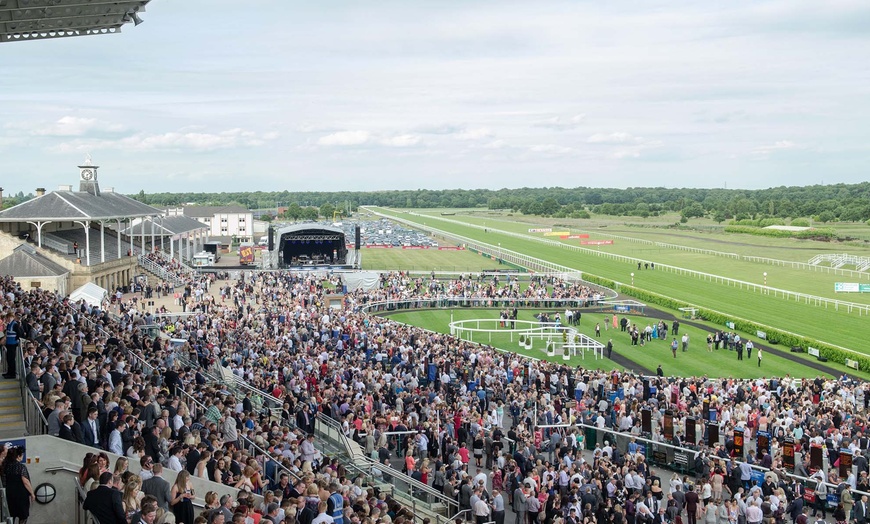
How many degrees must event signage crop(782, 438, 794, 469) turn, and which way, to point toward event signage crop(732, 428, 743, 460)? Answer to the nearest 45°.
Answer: approximately 45° to its right

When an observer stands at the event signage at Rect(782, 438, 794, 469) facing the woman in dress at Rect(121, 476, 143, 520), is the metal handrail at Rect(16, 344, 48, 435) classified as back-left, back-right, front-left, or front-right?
front-right

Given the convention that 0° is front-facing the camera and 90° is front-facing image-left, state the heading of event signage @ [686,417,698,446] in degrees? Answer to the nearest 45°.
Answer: approximately 45°

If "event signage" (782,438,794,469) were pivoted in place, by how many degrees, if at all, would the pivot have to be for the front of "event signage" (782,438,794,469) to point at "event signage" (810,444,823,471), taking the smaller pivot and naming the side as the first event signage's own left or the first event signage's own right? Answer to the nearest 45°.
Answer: approximately 90° to the first event signage's own left

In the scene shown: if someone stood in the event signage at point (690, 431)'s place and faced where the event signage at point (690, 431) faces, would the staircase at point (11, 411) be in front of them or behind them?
in front

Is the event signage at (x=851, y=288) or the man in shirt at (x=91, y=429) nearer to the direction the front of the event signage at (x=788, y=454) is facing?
the man in shirt

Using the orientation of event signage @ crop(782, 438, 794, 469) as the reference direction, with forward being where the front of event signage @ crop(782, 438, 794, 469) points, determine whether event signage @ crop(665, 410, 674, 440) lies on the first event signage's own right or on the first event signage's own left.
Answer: on the first event signage's own right

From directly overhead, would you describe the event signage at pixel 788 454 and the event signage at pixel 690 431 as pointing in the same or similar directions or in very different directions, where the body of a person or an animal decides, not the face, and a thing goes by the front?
same or similar directions

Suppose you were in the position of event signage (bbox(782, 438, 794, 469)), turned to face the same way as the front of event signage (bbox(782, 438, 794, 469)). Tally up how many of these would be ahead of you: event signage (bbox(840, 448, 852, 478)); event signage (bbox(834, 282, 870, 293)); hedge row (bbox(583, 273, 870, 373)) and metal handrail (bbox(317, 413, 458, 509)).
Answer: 1

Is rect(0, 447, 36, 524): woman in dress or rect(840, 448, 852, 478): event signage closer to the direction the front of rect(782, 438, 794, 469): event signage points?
the woman in dress

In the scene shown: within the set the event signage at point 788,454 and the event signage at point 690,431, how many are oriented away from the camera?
0

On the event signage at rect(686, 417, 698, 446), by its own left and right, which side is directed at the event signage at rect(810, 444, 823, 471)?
left

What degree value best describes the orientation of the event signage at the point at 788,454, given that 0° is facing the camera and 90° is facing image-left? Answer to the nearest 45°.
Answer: approximately 45°
